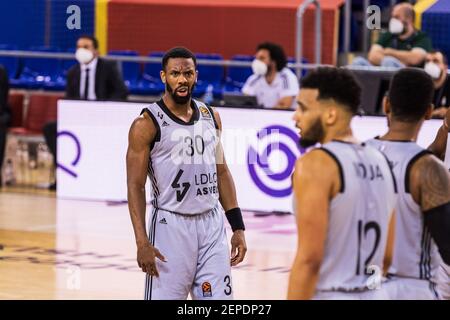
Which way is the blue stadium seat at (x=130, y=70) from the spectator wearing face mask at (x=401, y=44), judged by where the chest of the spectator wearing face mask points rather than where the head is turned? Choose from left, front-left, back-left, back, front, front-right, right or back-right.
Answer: right

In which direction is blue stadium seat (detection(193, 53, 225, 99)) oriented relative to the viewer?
toward the camera

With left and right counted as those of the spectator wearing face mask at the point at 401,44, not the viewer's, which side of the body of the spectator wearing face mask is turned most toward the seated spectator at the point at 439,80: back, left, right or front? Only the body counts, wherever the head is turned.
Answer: left

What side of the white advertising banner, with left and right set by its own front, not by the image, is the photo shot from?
front

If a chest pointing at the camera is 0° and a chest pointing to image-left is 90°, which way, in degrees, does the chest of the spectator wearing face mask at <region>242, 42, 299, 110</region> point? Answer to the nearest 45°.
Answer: approximately 45°

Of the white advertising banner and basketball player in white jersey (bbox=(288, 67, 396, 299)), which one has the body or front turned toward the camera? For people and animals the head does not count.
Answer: the white advertising banner

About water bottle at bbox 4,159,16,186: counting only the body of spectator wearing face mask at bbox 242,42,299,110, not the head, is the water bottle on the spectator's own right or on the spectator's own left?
on the spectator's own right

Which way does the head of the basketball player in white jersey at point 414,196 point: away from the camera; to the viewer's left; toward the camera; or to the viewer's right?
away from the camera

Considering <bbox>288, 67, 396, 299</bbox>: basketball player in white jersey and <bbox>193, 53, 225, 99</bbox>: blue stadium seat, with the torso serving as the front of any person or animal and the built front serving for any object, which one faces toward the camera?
the blue stadium seat

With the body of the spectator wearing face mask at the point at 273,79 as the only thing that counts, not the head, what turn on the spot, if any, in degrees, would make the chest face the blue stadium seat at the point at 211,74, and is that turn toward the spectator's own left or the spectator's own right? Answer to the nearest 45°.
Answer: approximately 135° to the spectator's own right

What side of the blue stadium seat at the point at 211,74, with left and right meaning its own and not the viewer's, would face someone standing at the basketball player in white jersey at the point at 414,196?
front

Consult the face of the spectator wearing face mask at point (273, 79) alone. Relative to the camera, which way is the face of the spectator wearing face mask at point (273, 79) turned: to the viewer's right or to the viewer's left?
to the viewer's left

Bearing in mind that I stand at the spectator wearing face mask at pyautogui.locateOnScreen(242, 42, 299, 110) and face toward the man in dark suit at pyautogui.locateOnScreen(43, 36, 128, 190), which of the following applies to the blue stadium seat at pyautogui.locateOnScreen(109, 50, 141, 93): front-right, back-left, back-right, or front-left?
front-right

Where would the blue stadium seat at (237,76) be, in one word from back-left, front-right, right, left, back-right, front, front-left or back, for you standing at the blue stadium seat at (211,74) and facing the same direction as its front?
left

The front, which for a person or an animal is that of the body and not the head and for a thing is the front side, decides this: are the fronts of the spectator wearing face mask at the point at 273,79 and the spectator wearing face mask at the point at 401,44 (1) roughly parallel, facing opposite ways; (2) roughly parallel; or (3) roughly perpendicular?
roughly parallel

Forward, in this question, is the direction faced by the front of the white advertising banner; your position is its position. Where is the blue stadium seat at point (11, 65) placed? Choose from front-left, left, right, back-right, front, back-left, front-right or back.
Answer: back-right
